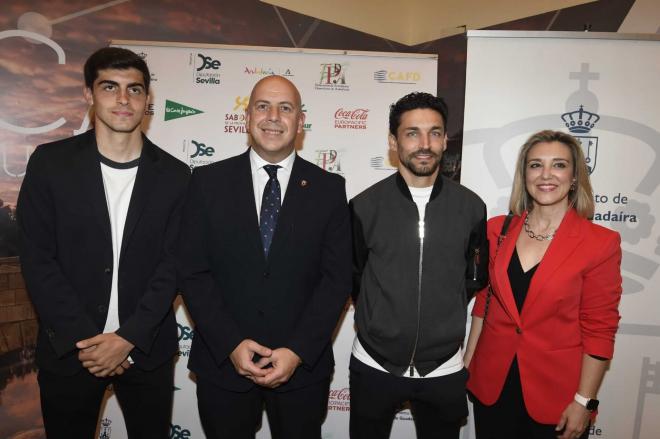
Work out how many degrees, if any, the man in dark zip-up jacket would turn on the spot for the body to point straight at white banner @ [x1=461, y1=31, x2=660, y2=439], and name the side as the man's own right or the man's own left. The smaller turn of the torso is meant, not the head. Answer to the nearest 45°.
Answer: approximately 135° to the man's own left

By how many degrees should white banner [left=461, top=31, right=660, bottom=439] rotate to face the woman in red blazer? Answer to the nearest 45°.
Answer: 0° — it already faces them

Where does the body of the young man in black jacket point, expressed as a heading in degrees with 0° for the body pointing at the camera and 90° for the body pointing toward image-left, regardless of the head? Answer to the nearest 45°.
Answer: approximately 0°

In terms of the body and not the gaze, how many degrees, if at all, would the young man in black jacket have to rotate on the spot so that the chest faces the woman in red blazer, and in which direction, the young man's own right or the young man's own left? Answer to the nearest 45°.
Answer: approximately 45° to the young man's own left

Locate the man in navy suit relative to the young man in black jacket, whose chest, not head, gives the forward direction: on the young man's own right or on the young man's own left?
on the young man's own left
